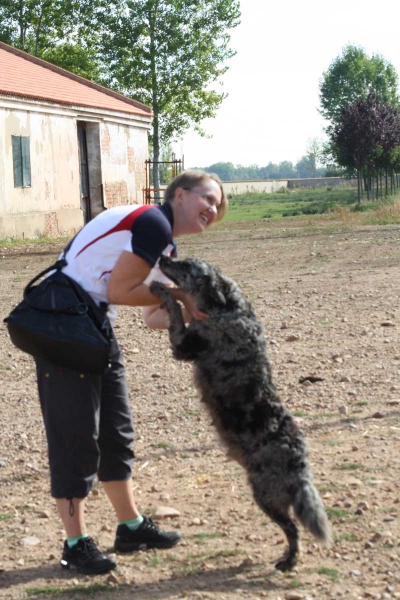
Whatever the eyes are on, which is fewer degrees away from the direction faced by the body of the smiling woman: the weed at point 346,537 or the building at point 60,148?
the weed

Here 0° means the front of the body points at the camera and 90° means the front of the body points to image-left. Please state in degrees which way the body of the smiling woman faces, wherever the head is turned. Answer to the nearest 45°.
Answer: approximately 270°

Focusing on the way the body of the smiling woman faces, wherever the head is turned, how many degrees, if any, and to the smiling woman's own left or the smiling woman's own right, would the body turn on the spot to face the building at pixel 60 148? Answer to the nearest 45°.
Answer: approximately 90° to the smiling woman's own left

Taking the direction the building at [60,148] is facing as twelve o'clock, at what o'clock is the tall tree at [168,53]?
The tall tree is roughly at 8 o'clock from the building.

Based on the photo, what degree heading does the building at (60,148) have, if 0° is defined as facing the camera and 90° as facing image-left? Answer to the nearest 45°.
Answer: approximately 315°
